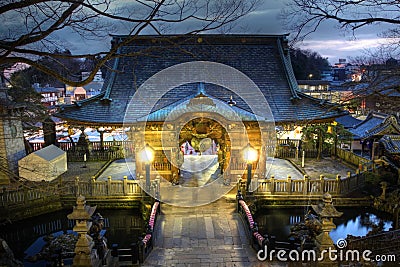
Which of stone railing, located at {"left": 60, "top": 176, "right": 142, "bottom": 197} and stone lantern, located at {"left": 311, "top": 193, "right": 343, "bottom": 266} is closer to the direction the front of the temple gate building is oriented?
the stone lantern

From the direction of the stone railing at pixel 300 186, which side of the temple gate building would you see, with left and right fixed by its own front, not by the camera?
left

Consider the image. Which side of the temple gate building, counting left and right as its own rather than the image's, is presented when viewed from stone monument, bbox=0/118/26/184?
right

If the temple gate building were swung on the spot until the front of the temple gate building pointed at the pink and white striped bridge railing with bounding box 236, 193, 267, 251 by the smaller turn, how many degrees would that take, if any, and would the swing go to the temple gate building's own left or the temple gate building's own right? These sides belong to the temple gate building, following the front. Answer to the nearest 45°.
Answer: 0° — it already faces it

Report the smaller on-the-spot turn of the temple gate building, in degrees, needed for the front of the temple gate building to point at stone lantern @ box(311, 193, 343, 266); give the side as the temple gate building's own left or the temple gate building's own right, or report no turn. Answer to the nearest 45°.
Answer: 0° — it already faces it

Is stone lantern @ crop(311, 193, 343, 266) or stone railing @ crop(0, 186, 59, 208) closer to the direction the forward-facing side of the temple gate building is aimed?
the stone lantern

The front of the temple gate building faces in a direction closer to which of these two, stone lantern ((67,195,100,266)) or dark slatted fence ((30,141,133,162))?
the stone lantern

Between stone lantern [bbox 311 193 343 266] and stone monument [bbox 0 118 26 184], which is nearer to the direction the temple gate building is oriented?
the stone lantern

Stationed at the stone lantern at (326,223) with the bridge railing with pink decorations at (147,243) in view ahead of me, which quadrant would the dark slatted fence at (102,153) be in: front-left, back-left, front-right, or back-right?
front-right

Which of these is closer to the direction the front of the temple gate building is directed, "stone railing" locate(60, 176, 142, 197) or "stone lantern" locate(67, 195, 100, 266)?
the stone lantern

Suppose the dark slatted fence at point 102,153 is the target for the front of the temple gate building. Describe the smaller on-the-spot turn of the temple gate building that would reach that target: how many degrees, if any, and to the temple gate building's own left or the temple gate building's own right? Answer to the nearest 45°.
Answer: approximately 135° to the temple gate building's own right

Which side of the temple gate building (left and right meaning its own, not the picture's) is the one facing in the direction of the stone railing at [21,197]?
right

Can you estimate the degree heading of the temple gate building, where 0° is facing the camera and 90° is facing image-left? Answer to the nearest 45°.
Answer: approximately 0°

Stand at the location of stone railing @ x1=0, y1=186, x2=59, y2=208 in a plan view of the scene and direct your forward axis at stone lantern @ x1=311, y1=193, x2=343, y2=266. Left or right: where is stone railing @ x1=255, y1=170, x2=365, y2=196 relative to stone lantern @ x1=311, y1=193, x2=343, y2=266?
left
